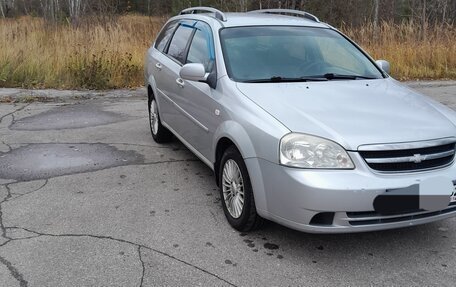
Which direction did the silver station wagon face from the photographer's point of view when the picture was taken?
facing the viewer and to the right of the viewer
